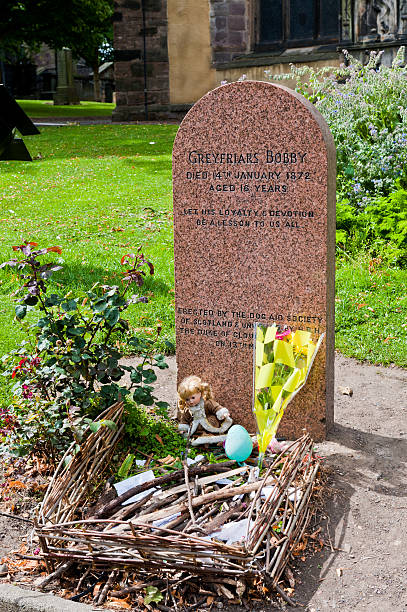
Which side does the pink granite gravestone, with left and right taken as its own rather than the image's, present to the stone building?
back

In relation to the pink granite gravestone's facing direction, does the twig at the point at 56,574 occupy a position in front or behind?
in front

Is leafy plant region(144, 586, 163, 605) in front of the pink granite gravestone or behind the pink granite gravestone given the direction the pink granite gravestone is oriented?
in front

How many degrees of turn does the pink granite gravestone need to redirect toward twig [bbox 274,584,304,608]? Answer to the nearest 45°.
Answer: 0° — it already faces it

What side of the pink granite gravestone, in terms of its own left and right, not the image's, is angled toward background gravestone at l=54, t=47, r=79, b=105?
back

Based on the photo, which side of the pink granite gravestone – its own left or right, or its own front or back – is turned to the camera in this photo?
front

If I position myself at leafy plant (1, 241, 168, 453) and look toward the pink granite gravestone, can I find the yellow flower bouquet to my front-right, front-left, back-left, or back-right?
front-right

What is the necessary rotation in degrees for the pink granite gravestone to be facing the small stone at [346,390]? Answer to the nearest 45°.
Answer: approximately 135° to its left

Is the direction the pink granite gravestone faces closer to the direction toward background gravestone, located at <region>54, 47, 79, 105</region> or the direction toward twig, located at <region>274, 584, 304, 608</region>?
the twig

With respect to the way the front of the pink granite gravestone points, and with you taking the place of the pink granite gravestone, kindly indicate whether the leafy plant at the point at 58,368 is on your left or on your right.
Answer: on your right
